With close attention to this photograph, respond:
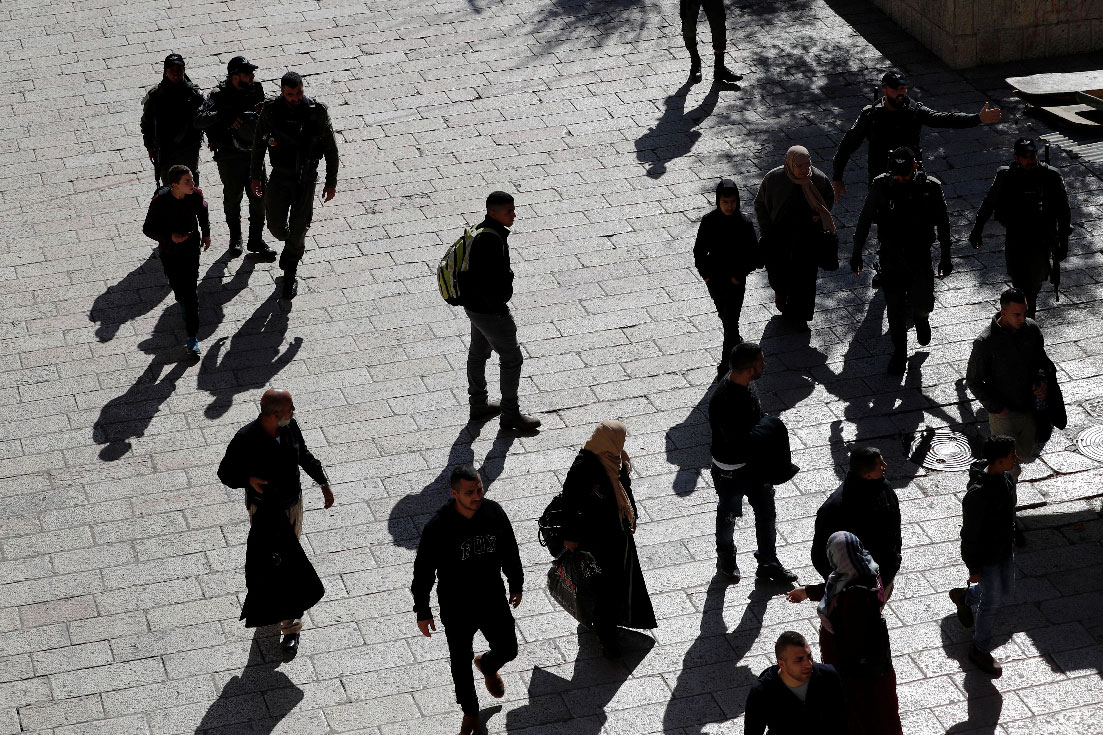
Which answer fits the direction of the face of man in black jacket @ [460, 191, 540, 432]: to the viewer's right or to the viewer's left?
to the viewer's right

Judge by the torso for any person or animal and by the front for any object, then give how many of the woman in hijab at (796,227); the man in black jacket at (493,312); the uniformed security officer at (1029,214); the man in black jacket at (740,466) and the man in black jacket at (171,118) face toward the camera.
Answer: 3

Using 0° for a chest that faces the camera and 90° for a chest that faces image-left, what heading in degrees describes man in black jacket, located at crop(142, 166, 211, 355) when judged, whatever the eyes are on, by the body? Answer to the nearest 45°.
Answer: approximately 315°

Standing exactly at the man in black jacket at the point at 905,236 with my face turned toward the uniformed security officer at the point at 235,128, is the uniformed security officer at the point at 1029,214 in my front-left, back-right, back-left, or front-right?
back-right

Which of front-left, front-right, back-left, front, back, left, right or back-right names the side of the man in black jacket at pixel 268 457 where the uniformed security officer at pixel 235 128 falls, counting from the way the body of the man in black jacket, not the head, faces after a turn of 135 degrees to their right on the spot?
right

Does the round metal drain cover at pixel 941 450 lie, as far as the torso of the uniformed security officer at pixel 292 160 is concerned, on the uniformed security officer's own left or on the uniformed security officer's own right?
on the uniformed security officer's own left

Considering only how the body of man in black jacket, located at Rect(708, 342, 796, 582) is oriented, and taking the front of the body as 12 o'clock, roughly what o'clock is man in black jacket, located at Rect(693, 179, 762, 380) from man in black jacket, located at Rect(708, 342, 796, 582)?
man in black jacket, located at Rect(693, 179, 762, 380) is roughly at 9 o'clock from man in black jacket, located at Rect(708, 342, 796, 582).

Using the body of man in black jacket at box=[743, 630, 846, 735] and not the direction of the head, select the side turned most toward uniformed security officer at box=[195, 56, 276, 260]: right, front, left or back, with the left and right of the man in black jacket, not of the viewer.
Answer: back

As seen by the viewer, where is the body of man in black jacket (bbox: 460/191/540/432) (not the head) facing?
to the viewer's right

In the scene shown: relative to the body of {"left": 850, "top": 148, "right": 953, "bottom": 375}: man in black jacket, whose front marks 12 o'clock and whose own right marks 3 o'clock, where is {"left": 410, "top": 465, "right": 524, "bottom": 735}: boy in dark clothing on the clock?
The boy in dark clothing is roughly at 1 o'clock from the man in black jacket.
